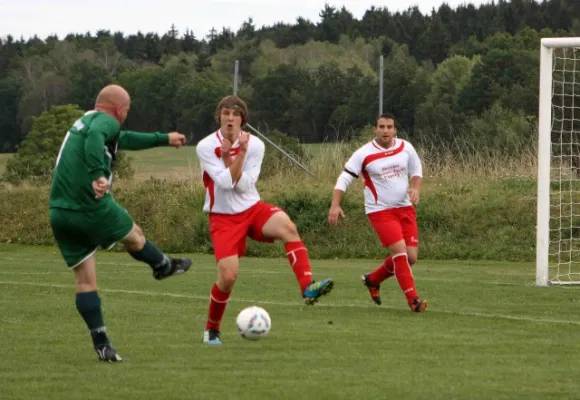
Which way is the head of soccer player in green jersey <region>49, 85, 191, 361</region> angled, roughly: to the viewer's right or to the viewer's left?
to the viewer's right

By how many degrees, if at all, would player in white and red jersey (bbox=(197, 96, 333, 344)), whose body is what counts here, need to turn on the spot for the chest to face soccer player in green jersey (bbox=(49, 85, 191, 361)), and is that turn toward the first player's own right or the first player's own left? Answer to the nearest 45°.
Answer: approximately 45° to the first player's own right

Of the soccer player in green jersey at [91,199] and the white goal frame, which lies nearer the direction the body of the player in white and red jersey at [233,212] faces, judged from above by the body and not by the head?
the soccer player in green jersey

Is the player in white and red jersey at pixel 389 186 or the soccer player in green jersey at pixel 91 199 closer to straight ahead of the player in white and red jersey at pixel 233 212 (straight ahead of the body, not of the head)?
the soccer player in green jersey

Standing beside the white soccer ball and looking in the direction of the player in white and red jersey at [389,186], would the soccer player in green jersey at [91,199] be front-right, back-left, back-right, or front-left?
back-left

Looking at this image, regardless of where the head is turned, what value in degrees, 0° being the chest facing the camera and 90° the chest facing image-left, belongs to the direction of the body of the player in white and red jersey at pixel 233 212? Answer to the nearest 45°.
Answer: approximately 0°

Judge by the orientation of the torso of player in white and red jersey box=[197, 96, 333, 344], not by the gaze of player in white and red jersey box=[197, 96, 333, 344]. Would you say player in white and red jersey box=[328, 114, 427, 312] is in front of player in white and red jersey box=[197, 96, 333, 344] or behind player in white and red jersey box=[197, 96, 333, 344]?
behind
